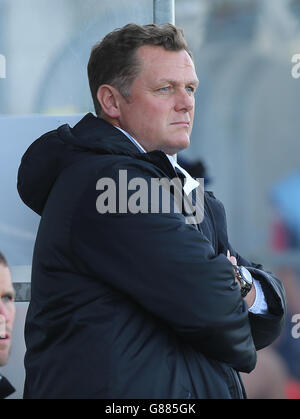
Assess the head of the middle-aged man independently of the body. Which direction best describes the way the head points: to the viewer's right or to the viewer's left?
to the viewer's right
